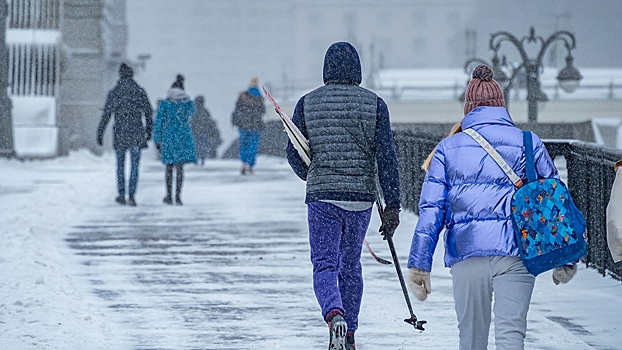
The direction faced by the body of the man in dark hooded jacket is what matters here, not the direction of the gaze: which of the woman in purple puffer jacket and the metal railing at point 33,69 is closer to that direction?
the metal railing

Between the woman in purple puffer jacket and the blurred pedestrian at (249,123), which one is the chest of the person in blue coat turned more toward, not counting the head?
the blurred pedestrian

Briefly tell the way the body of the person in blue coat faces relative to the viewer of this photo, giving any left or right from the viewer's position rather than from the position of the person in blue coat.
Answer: facing away from the viewer

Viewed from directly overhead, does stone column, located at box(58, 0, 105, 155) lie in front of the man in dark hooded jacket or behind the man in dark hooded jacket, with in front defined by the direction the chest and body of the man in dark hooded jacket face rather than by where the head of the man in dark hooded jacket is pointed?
in front

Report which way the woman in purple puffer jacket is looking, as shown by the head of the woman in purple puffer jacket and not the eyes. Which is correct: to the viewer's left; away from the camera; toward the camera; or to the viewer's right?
away from the camera

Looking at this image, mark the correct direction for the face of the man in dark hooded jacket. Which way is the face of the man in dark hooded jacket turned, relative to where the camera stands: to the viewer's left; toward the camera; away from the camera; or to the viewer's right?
away from the camera

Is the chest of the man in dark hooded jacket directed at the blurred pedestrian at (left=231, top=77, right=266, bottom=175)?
yes

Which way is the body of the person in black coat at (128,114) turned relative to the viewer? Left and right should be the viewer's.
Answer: facing away from the viewer

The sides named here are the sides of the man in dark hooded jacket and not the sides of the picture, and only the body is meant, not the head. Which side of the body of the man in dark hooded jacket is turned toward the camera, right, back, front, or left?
back

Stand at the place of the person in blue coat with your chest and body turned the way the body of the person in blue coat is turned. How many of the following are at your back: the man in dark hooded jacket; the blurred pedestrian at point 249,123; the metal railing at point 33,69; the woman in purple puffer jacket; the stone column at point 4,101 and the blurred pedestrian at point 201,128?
2

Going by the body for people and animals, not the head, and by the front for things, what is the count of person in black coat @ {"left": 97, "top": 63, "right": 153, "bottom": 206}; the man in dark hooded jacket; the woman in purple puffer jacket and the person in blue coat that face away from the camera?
4

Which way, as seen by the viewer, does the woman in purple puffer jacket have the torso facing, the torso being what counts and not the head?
away from the camera

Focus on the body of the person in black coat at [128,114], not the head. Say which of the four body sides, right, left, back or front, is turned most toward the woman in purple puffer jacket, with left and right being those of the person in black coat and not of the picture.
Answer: back
